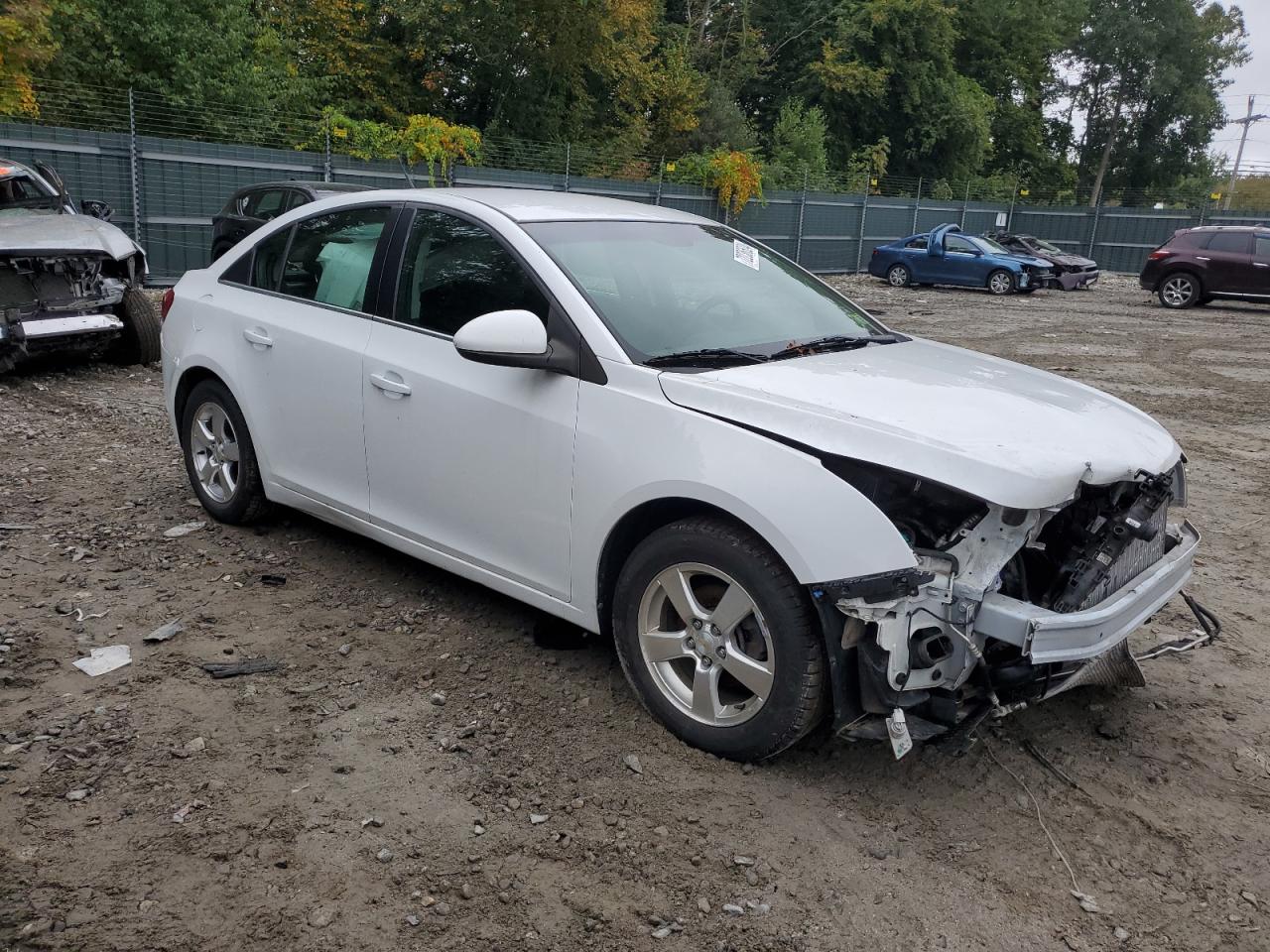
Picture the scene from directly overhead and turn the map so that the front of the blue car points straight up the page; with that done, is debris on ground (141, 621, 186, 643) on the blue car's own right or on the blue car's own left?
on the blue car's own right

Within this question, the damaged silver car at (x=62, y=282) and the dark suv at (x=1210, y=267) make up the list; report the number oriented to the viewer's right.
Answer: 1

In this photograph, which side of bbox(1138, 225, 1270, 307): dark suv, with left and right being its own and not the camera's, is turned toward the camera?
right

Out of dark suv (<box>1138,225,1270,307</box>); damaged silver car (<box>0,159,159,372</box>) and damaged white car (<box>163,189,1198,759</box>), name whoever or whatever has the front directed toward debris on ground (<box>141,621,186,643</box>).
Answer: damaged silver car (<box>0,159,159,372</box>)

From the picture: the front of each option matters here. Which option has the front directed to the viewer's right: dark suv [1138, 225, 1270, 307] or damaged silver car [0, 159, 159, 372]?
the dark suv

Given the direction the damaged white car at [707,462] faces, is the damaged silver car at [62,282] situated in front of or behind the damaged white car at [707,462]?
behind

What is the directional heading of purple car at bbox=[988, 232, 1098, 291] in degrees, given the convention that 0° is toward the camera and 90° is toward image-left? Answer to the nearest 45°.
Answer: approximately 315°

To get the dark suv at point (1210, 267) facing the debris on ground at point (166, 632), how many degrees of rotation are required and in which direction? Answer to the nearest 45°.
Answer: approximately 90° to its right

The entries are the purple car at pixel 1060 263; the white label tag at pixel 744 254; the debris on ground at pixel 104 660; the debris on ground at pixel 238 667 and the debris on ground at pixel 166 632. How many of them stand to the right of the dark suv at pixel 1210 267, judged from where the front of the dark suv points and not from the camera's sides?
4

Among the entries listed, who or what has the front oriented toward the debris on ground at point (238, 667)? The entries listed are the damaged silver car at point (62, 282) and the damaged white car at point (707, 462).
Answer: the damaged silver car at point (62, 282)
